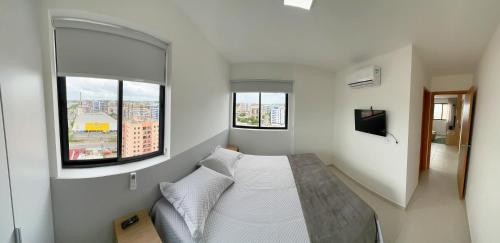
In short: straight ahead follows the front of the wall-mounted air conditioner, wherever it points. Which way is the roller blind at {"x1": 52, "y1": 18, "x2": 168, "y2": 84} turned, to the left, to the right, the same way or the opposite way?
the opposite way

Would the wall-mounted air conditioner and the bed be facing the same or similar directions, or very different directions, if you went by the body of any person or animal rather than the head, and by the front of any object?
very different directions

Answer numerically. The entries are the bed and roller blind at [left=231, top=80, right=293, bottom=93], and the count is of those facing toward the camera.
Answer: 1

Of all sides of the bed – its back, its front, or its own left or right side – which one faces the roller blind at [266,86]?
left

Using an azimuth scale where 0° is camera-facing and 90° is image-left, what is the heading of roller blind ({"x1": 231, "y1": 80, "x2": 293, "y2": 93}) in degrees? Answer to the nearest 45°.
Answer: approximately 0°

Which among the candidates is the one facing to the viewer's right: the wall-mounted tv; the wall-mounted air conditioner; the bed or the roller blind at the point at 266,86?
the bed

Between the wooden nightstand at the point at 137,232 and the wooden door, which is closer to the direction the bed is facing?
the wooden door

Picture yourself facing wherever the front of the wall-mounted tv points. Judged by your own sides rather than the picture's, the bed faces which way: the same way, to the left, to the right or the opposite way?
the opposite way

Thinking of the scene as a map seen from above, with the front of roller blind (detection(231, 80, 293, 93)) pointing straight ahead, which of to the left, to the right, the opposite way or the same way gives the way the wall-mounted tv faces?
to the right

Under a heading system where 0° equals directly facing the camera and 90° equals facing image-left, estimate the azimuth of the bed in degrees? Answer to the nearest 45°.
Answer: approximately 270°

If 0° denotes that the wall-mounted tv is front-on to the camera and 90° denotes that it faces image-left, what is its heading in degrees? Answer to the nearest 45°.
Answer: approximately 45°

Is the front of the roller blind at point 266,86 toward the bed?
yes

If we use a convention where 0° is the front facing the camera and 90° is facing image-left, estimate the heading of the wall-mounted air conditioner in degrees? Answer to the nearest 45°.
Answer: approximately 45°

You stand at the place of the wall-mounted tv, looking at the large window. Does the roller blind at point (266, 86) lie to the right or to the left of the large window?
right

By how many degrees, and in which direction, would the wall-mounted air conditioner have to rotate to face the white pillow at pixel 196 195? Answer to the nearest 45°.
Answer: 0° — it already faces it
